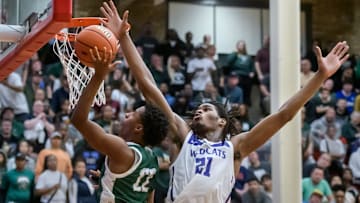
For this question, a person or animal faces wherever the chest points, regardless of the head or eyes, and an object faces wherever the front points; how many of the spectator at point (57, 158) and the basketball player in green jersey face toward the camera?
1

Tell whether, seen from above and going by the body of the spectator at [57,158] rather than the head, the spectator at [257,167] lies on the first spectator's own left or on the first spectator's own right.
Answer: on the first spectator's own left

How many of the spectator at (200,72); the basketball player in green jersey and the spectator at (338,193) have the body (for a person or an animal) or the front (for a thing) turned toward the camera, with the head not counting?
2

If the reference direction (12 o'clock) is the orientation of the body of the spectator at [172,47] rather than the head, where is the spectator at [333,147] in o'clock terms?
the spectator at [333,147] is roughly at 10 o'clock from the spectator at [172,47].

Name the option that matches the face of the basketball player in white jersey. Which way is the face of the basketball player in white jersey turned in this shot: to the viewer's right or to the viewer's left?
to the viewer's left
